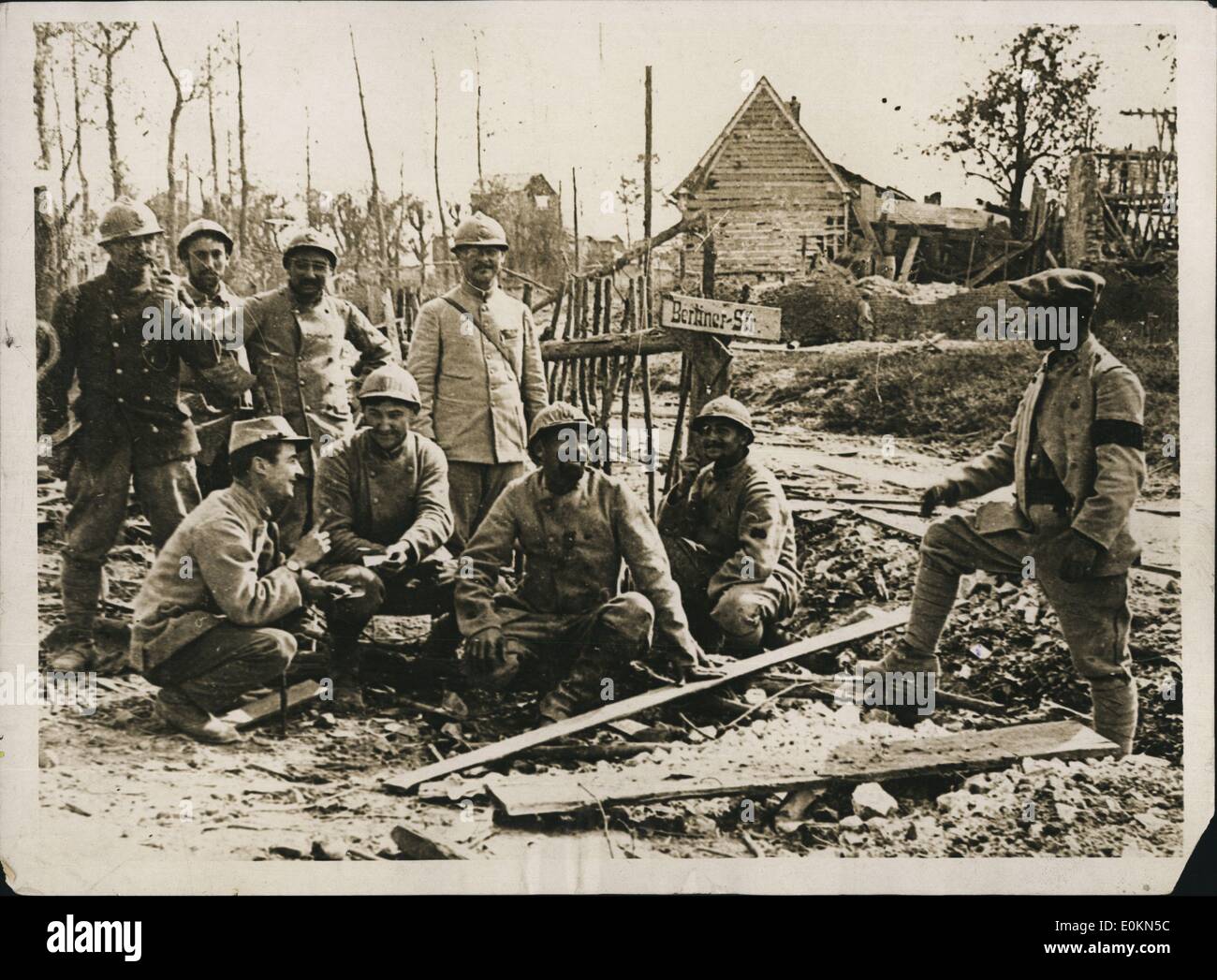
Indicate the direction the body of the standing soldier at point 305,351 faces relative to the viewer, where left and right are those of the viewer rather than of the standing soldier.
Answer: facing the viewer

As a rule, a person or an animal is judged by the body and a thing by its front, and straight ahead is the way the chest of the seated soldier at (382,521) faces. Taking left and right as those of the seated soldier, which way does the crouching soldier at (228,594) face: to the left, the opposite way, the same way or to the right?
to the left

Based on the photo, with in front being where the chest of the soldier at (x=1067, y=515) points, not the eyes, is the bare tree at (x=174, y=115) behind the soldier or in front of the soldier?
in front

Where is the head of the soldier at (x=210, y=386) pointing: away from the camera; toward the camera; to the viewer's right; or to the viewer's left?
toward the camera

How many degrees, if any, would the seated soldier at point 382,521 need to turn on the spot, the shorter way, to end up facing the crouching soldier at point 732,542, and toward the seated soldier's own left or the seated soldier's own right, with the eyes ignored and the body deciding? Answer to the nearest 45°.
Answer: approximately 90° to the seated soldier's own left

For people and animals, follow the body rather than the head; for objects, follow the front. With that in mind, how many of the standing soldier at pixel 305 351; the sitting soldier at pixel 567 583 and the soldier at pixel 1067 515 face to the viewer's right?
0

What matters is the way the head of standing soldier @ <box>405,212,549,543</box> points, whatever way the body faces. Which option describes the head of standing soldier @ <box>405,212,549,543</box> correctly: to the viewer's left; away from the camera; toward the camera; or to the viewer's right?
toward the camera

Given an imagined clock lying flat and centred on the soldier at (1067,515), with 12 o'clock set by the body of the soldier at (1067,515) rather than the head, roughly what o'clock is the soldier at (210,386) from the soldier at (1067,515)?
the soldier at (210,386) is roughly at 1 o'clock from the soldier at (1067,515).

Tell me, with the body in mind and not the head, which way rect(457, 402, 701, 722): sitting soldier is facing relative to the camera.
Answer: toward the camera

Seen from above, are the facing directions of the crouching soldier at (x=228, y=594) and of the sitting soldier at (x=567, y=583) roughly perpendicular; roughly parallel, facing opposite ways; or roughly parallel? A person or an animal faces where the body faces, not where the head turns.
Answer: roughly perpendicular

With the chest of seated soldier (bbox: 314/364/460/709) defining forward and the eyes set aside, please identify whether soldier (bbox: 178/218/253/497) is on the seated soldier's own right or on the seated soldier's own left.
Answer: on the seated soldier's own right

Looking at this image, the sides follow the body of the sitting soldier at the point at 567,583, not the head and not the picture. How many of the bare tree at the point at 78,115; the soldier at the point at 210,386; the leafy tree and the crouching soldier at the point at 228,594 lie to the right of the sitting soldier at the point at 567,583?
3

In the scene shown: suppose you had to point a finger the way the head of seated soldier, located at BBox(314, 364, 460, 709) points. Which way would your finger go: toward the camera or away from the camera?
toward the camera

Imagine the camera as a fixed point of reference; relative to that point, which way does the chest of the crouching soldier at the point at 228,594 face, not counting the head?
to the viewer's right

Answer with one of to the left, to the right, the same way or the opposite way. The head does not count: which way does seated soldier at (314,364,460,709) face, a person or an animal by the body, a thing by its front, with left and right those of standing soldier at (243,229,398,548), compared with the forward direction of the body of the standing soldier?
the same way

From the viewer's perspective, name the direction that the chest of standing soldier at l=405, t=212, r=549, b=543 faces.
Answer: toward the camera
